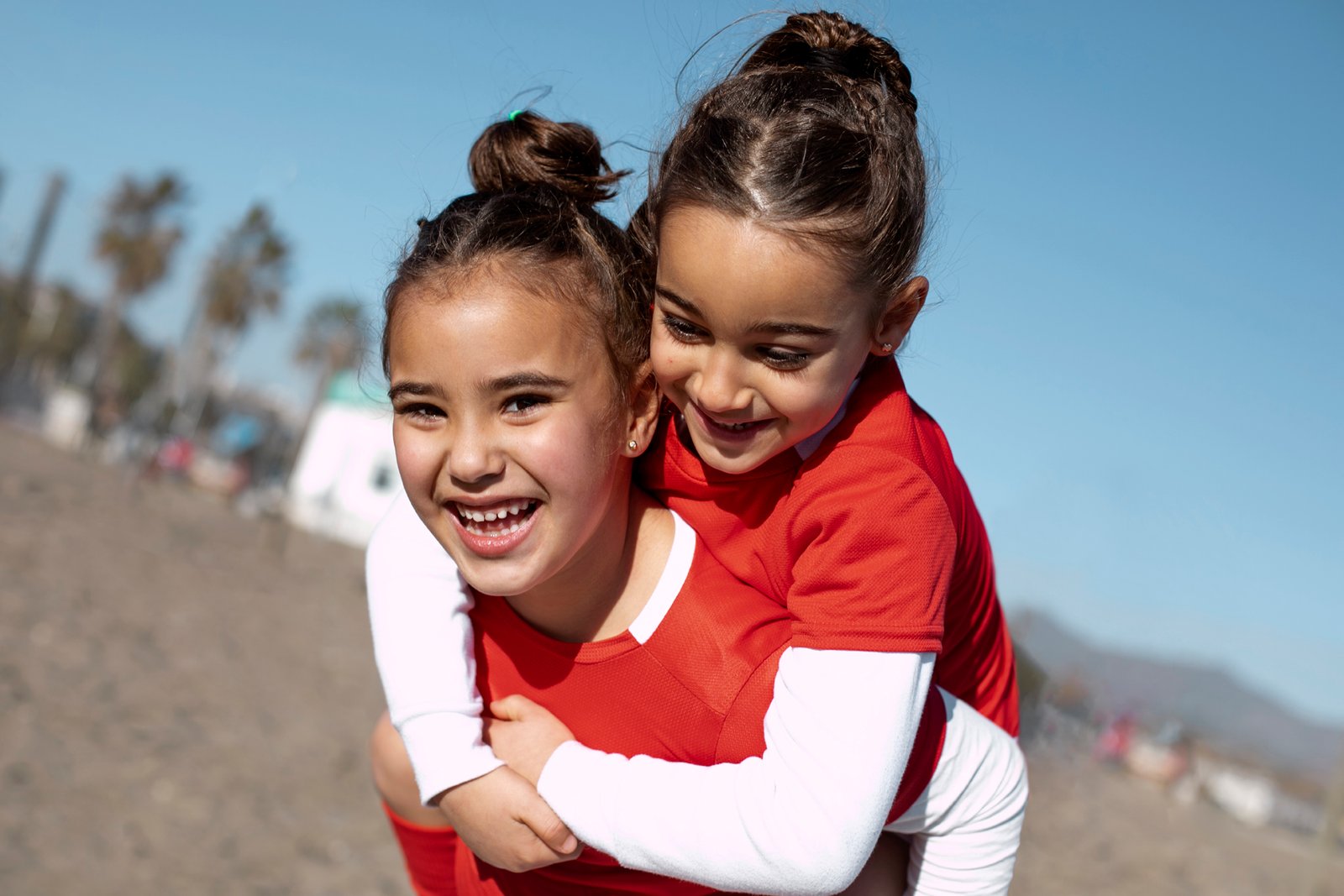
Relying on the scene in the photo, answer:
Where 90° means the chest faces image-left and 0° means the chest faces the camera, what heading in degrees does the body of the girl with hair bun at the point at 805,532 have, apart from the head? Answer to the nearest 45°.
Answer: approximately 45°

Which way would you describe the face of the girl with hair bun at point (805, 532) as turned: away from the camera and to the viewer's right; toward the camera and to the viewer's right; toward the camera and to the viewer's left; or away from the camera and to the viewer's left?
toward the camera and to the viewer's left

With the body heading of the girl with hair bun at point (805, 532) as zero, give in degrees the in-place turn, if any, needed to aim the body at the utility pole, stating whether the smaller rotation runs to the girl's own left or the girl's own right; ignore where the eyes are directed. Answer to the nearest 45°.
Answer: approximately 90° to the girl's own right

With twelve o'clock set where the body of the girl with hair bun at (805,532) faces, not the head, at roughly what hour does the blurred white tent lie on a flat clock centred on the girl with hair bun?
The blurred white tent is roughly at 4 o'clock from the girl with hair bun.

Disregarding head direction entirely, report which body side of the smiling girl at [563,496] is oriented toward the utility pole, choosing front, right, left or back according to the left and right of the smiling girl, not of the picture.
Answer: right

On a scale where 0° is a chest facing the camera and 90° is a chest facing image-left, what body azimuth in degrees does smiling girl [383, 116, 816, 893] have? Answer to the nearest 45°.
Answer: approximately 45°
